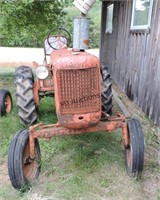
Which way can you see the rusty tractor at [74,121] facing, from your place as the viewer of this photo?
facing the viewer
